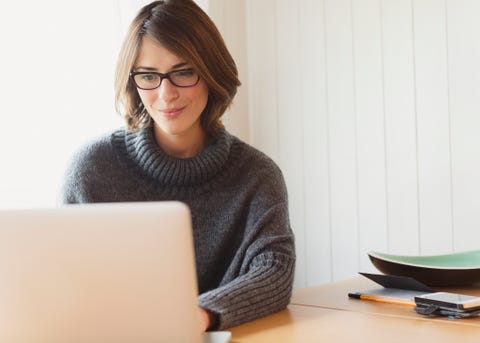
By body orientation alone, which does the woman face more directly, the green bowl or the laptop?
the laptop

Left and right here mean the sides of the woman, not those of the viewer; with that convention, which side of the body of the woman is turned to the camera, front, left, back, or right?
front

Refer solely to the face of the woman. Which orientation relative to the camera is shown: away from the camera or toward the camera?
toward the camera

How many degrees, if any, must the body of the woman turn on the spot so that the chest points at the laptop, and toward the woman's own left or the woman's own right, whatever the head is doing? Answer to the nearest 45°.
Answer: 0° — they already face it

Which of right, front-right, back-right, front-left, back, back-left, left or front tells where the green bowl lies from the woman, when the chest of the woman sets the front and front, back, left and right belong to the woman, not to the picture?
left

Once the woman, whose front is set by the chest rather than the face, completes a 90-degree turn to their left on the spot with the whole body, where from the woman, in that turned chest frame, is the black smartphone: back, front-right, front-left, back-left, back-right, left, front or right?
front-right
